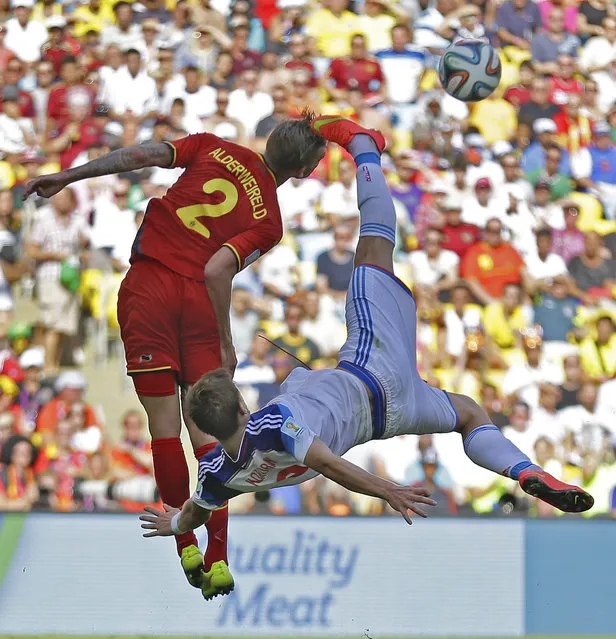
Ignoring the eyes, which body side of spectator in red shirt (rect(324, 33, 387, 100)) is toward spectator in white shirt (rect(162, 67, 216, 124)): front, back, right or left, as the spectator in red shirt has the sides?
right

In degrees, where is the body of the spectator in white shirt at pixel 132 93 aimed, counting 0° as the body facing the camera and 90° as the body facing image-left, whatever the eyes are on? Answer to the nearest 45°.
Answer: approximately 0°

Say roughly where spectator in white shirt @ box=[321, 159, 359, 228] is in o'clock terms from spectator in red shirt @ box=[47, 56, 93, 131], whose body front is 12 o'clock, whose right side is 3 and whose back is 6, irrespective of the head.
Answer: The spectator in white shirt is roughly at 10 o'clock from the spectator in red shirt.

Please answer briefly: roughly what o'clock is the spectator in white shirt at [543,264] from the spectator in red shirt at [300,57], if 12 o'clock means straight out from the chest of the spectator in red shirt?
The spectator in white shirt is roughly at 10 o'clock from the spectator in red shirt.

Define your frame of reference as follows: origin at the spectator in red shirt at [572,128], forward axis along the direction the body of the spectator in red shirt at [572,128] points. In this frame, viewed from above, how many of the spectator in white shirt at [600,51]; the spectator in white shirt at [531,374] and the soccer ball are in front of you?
2

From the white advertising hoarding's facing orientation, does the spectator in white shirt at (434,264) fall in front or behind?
behind

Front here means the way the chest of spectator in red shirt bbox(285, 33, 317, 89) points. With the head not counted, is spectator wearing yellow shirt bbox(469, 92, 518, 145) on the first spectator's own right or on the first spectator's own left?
on the first spectator's own left
